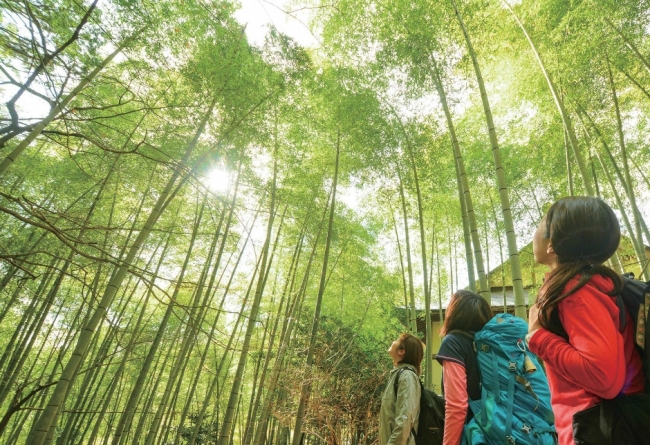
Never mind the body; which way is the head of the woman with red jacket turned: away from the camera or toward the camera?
away from the camera

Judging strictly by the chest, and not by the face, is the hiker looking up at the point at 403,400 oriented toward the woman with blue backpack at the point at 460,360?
no

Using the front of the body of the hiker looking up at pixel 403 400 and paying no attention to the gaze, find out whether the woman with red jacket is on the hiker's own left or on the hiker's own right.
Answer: on the hiker's own left

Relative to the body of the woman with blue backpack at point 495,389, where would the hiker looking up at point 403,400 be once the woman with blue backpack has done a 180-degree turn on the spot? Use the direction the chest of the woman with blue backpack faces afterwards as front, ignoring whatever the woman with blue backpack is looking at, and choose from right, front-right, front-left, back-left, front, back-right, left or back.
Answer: back

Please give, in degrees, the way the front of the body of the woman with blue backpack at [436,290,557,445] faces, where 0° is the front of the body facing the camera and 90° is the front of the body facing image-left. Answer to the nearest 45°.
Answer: approximately 135°

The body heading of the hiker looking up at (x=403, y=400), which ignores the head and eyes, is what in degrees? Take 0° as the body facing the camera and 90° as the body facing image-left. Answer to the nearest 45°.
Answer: approximately 90°
